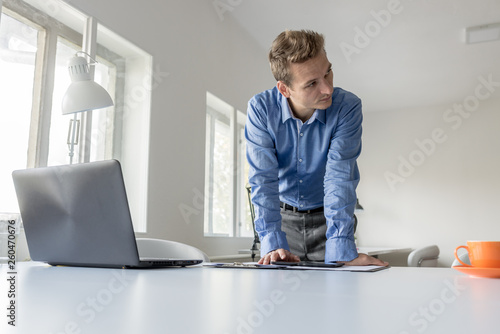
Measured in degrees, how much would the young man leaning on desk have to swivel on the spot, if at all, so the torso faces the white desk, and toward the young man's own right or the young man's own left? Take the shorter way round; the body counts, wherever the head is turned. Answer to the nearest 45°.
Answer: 0° — they already face it

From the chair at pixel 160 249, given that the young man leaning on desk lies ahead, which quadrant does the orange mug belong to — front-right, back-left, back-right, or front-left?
front-right

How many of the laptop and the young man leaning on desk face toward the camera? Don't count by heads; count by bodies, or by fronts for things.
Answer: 1

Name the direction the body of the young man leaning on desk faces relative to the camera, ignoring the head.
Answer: toward the camera

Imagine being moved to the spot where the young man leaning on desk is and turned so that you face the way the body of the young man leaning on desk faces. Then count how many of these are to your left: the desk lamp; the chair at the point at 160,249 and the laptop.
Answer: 0

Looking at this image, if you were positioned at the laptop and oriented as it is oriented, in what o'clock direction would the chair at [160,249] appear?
The chair is roughly at 11 o'clock from the laptop.

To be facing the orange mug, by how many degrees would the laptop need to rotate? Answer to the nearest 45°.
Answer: approximately 90° to its right

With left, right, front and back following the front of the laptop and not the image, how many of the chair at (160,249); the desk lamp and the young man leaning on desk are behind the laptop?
0

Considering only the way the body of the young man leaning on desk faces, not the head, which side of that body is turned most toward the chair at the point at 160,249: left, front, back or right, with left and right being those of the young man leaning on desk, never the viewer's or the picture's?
right

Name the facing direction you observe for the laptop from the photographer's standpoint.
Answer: facing away from the viewer and to the right of the viewer

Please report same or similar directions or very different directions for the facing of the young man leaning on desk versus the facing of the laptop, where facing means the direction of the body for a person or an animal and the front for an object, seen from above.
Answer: very different directions

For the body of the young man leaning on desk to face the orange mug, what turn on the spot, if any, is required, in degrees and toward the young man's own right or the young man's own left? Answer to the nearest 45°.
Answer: approximately 45° to the young man's own left

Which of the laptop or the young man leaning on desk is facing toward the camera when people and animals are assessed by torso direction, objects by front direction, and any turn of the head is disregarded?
the young man leaning on desk
